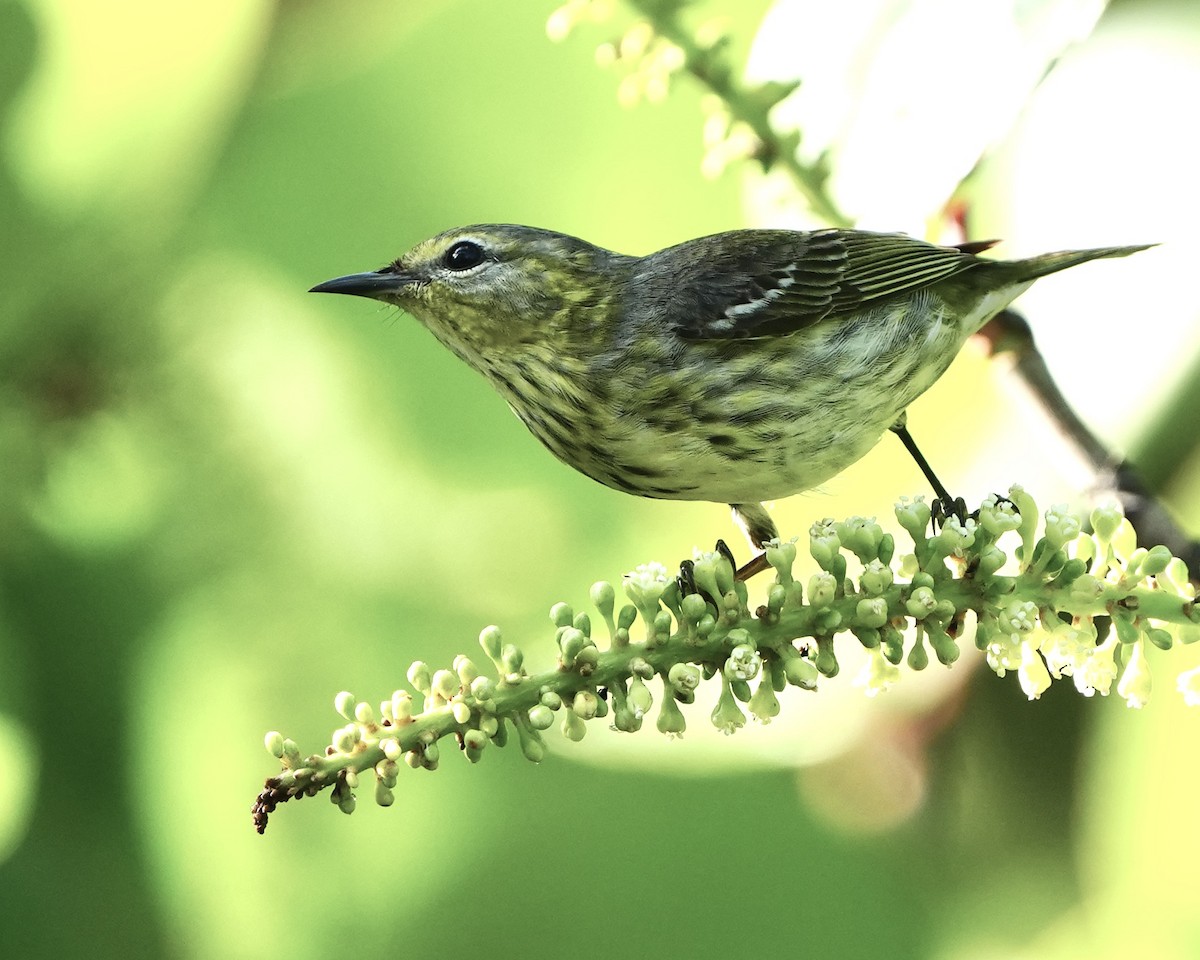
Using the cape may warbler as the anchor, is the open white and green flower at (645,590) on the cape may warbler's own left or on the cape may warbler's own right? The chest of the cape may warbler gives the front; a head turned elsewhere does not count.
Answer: on the cape may warbler's own left

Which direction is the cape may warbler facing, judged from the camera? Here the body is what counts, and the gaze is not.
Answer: to the viewer's left
